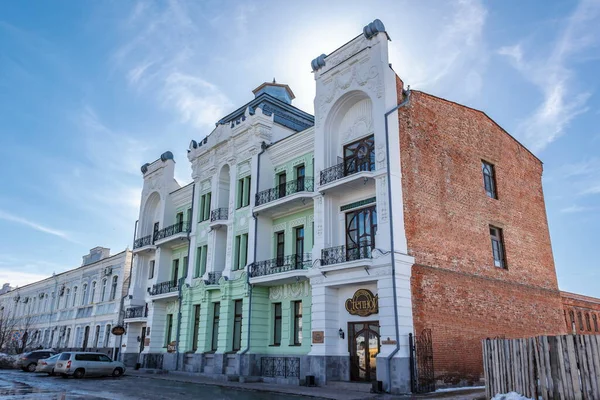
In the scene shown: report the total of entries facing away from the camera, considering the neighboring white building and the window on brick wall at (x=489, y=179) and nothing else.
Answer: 0

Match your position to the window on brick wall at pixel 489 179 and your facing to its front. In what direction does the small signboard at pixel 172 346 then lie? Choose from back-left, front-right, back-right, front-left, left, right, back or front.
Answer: back-right

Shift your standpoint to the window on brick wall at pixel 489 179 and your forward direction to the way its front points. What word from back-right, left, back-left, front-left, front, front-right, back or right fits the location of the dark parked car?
back-right

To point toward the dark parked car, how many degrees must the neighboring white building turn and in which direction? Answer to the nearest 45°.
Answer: approximately 45° to its left

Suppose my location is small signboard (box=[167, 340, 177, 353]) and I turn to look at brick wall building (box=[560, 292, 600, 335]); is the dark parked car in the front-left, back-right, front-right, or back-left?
back-left

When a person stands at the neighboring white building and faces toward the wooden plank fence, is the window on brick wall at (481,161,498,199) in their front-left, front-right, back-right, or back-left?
front-left

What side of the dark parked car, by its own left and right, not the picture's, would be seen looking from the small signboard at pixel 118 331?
front

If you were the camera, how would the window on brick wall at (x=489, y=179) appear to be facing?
facing the viewer and to the right of the viewer

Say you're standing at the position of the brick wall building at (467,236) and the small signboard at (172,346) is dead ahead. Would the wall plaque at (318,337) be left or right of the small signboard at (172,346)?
left

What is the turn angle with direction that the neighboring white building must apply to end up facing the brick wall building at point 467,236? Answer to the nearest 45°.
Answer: approximately 90° to its left

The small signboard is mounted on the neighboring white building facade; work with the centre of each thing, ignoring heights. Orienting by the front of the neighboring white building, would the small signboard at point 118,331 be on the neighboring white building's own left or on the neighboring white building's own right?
on the neighboring white building's own left

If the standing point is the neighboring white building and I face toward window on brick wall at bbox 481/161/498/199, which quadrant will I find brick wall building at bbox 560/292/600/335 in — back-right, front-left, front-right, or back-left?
front-left
